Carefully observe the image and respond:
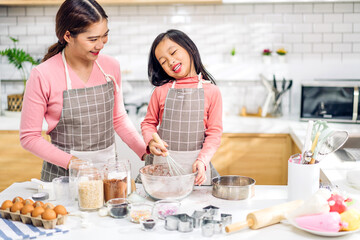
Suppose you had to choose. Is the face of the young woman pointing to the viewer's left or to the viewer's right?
to the viewer's right

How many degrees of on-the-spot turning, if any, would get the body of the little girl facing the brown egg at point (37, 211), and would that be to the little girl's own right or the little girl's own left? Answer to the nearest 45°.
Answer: approximately 45° to the little girl's own right

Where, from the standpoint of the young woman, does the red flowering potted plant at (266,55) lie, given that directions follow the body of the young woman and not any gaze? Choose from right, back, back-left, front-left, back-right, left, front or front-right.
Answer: left

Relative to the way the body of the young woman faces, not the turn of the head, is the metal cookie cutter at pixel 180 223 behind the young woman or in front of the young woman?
in front

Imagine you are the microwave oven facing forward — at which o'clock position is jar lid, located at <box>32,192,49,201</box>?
The jar lid is roughly at 1 o'clock from the microwave oven.

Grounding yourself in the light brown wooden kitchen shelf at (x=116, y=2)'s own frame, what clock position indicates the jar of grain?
The jar of grain is roughly at 12 o'clock from the light brown wooden kitchen shelf.

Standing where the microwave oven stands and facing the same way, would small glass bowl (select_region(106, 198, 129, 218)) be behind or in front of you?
in front
